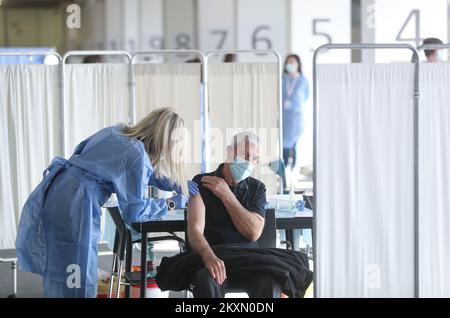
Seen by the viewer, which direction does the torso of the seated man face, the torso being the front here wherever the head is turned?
toward the camera

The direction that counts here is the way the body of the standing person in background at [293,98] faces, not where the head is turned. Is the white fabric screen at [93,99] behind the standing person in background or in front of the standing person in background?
in front

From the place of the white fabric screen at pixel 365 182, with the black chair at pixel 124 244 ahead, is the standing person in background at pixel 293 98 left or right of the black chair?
right

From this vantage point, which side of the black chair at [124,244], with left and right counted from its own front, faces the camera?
right

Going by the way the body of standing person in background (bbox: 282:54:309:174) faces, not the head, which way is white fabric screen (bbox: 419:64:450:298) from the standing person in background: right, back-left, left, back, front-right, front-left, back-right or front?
front-left

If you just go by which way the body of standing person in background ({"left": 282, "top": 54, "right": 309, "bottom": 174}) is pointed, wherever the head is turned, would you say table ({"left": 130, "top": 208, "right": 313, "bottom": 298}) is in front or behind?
in front

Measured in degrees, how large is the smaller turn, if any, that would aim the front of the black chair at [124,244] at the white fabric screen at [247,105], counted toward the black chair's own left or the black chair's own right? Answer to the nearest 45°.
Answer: approximately 45° to the black chair's own left

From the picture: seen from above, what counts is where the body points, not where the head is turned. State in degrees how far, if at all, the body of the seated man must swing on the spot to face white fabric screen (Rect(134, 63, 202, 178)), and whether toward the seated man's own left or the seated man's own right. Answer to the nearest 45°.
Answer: approximately 180°

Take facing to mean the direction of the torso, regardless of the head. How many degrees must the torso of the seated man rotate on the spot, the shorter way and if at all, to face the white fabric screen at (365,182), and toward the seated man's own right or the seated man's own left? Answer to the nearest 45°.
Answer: approximately 45° to the seated man's own left

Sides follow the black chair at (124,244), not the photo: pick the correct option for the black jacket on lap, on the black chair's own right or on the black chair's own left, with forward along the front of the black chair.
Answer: on the black chair's own right

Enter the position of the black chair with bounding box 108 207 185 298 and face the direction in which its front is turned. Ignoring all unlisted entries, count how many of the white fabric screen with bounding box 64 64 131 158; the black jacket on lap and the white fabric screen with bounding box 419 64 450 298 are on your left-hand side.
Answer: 1

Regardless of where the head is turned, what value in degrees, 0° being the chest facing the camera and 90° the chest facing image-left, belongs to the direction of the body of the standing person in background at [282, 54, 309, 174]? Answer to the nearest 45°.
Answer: approximately 45°
